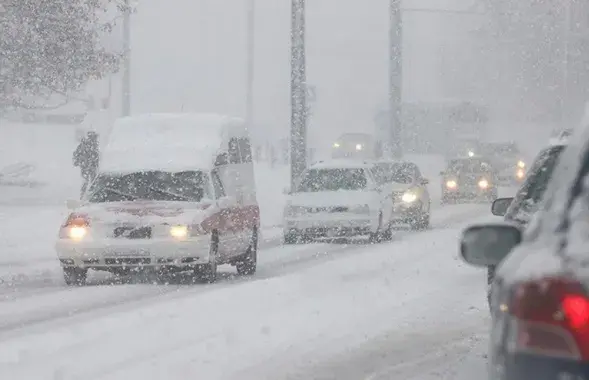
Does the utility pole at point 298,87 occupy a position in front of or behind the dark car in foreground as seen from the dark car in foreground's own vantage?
in front

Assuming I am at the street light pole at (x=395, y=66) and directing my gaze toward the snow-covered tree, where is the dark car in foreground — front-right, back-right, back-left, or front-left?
front-left

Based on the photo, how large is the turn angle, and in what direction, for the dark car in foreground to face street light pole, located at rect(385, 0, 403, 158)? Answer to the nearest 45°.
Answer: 0° — it already faces it

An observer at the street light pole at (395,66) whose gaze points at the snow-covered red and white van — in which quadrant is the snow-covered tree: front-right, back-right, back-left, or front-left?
front-right

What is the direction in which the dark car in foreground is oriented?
away from the camera
